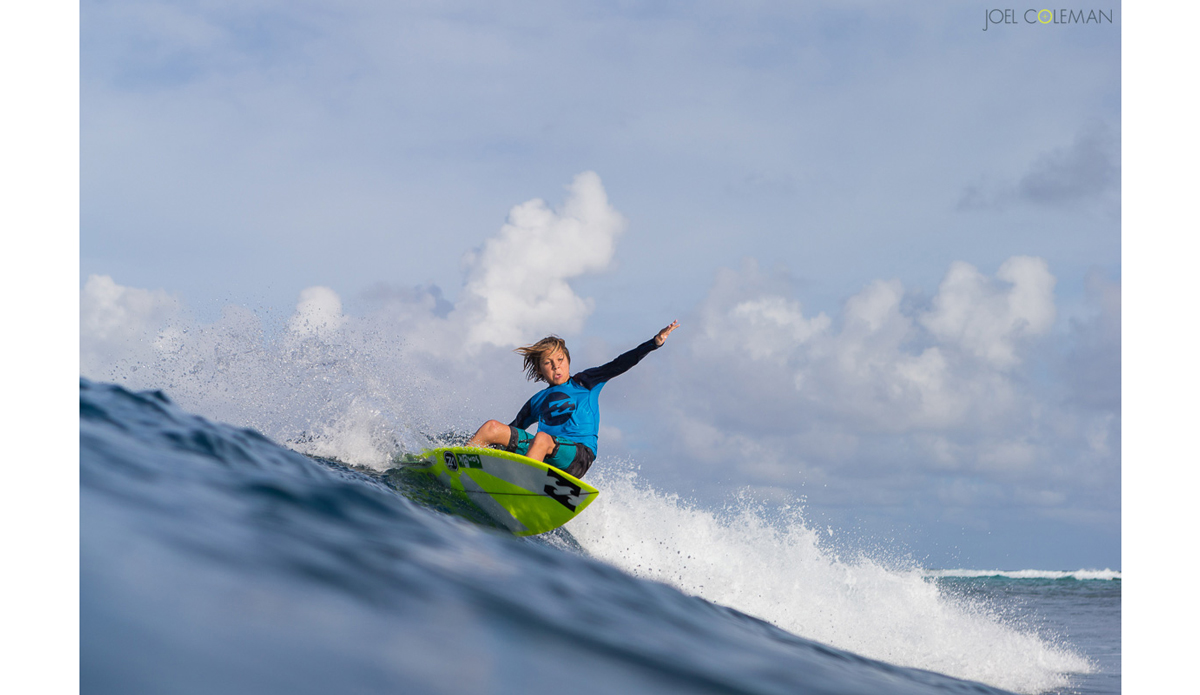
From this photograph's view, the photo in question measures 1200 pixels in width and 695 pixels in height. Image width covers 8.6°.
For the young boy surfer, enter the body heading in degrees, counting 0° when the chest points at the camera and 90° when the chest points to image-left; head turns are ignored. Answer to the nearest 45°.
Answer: approximately 45°
